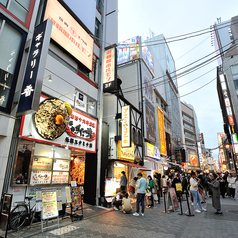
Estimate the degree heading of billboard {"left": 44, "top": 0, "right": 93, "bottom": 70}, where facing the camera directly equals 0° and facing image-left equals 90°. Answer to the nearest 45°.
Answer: approximately 315°

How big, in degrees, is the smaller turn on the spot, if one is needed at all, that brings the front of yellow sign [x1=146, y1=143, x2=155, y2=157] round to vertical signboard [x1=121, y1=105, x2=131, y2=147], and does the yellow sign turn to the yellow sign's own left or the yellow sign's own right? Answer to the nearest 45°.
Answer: approximately 45° to the yellow sign's own right

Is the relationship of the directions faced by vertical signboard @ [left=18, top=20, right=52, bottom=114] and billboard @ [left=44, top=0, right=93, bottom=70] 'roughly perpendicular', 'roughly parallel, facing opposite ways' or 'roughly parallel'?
roughly perpendicular

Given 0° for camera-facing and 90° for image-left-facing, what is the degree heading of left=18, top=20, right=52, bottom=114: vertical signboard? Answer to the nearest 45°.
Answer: approximately 45°

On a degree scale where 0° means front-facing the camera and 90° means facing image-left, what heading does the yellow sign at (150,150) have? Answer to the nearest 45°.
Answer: approximately 315°

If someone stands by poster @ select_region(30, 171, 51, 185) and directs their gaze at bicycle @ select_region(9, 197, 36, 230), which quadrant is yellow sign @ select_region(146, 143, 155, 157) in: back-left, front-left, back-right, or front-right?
back-left
